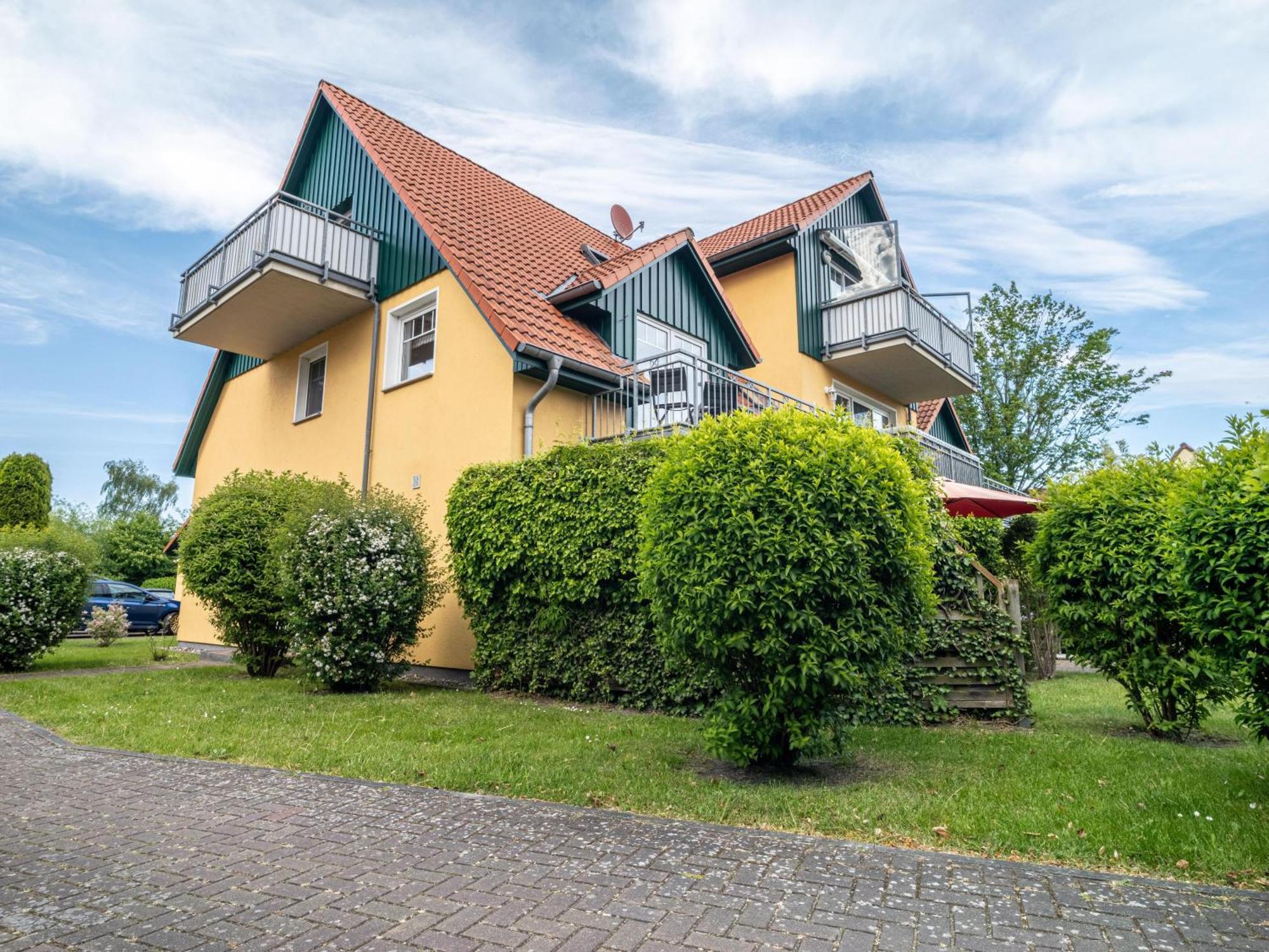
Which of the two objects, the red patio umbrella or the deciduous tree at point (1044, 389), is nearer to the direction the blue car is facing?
the deciduous tree

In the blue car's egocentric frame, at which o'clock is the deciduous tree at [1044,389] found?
The deciduous tree is roughly at 1 o'clock from the blue car.

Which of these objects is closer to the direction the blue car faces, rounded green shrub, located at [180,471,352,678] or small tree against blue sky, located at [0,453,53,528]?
the rounded green shrub

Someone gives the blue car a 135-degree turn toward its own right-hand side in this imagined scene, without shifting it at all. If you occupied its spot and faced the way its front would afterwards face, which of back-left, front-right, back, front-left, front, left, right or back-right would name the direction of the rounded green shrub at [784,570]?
front-left

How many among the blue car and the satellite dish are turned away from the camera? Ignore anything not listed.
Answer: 0

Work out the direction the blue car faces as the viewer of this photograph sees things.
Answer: facing to the right of the viewer
